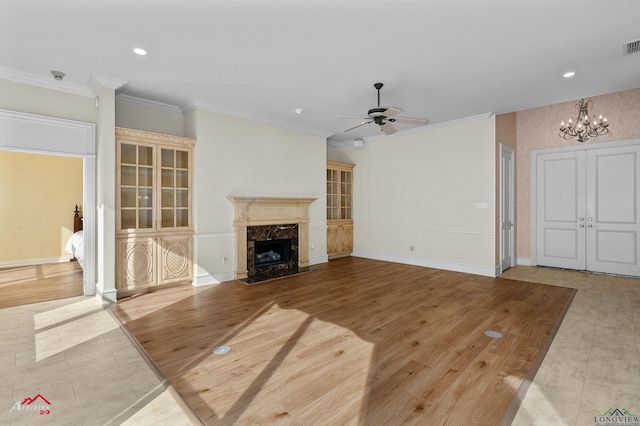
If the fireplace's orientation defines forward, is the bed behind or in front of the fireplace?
behind

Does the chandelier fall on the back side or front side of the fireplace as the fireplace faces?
on the front side

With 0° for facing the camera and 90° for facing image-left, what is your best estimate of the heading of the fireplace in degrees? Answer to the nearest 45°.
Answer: approximately 315°
